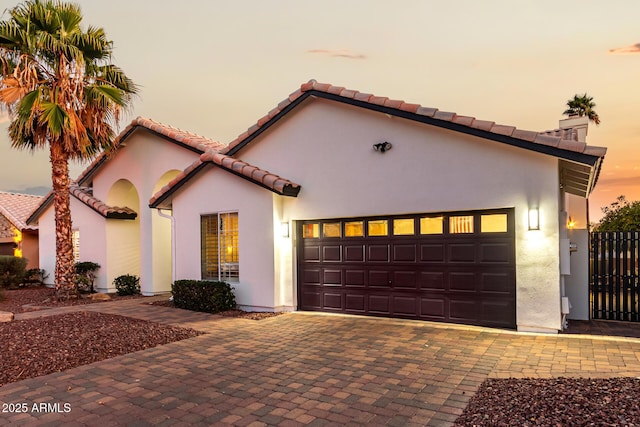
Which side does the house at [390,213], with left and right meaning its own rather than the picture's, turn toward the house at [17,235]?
right

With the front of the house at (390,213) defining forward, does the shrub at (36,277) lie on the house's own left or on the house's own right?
on the house's own right

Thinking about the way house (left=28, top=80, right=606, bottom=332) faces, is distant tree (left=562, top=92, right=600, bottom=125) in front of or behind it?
behind

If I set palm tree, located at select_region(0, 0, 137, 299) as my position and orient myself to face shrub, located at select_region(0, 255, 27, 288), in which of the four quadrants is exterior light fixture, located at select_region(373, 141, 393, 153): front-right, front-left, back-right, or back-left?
back-right

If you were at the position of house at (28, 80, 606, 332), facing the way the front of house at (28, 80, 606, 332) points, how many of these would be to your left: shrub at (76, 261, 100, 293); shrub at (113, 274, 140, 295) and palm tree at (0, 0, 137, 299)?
0

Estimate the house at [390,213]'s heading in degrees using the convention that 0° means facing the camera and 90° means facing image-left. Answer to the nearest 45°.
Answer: approximately 45°

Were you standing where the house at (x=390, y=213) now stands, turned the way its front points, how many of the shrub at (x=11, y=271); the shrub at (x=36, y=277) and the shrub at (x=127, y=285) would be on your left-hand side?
0
